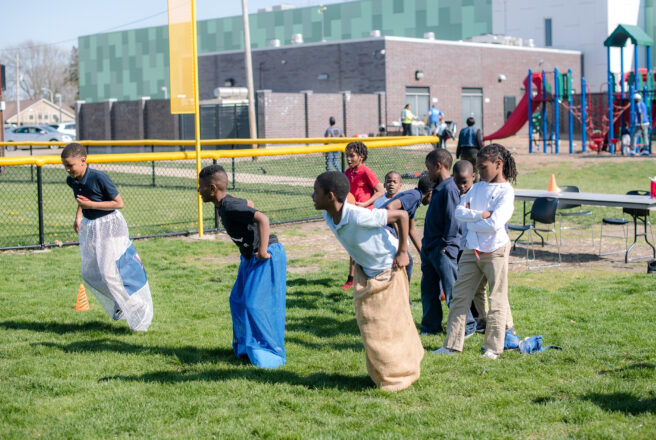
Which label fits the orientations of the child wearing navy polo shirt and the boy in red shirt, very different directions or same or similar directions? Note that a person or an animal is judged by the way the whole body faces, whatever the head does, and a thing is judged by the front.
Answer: same or similar directions

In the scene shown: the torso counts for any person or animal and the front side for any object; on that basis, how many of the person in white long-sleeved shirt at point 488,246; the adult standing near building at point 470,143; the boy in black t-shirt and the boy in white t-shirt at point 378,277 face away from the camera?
1

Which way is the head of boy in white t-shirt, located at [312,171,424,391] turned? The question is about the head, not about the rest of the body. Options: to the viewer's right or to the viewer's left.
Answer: to the viewer's left

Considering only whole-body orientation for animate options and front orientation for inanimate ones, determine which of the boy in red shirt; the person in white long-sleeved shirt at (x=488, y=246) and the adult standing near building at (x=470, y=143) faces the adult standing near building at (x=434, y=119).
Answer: the adult standing near building at (x=470, y=143)

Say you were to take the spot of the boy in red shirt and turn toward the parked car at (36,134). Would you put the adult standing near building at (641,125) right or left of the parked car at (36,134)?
right

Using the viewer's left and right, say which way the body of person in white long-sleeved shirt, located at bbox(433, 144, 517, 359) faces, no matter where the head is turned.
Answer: facing the viewer and to the left of the viewer

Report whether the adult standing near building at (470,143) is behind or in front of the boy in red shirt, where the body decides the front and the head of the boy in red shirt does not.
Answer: behind

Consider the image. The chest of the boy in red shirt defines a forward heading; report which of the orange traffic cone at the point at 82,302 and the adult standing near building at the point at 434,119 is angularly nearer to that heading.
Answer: the orange traffic cone

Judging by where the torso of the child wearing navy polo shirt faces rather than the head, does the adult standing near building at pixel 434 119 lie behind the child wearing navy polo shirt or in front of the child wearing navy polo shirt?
behind
